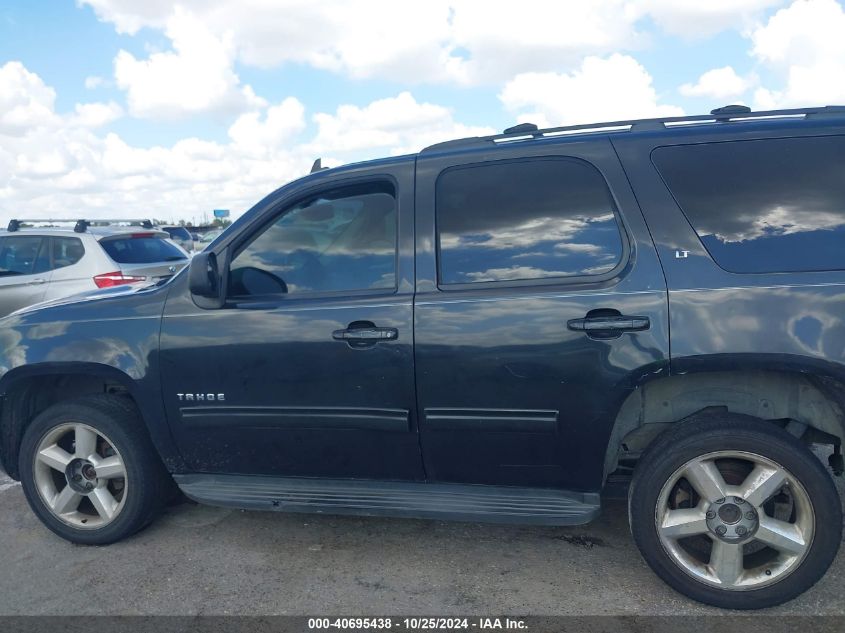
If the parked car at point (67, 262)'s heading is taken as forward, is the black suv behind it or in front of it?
behind

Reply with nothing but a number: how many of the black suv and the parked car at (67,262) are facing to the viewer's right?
0

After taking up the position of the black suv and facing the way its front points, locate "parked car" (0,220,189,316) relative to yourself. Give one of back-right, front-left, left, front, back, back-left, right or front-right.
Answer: front-right

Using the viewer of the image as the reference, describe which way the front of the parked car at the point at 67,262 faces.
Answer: facing away from the viewer and to the left of the viewer

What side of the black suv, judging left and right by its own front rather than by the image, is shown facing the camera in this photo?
left

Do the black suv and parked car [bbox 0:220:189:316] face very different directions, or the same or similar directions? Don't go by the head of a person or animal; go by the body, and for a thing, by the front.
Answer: same or similar directions
